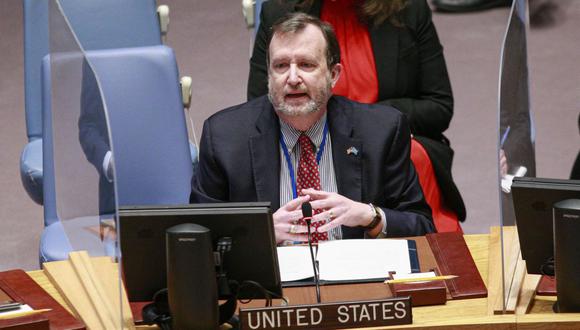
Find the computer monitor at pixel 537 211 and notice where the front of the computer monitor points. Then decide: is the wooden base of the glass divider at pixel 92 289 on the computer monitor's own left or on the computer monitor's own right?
on the computer monitor's own left

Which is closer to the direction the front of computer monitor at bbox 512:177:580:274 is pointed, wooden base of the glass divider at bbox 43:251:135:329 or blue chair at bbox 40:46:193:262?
the blue chair

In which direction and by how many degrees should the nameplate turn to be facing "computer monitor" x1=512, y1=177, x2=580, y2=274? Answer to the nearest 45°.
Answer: approximately 90° to its left

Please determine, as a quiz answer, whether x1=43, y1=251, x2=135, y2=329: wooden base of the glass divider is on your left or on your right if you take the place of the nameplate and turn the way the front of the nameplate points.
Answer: on your right

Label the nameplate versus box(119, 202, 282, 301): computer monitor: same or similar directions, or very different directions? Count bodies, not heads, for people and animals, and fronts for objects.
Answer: very different directions

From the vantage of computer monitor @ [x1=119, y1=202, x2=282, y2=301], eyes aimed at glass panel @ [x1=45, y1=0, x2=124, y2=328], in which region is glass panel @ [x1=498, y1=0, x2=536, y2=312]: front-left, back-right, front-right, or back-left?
back-right

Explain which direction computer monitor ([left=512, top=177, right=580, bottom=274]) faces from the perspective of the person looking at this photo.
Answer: facing away from the viewer

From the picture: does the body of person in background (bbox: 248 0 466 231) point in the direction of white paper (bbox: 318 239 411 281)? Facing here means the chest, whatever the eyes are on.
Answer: yes

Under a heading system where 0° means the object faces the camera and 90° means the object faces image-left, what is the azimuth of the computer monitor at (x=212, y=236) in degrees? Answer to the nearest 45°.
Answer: approximately 180°
